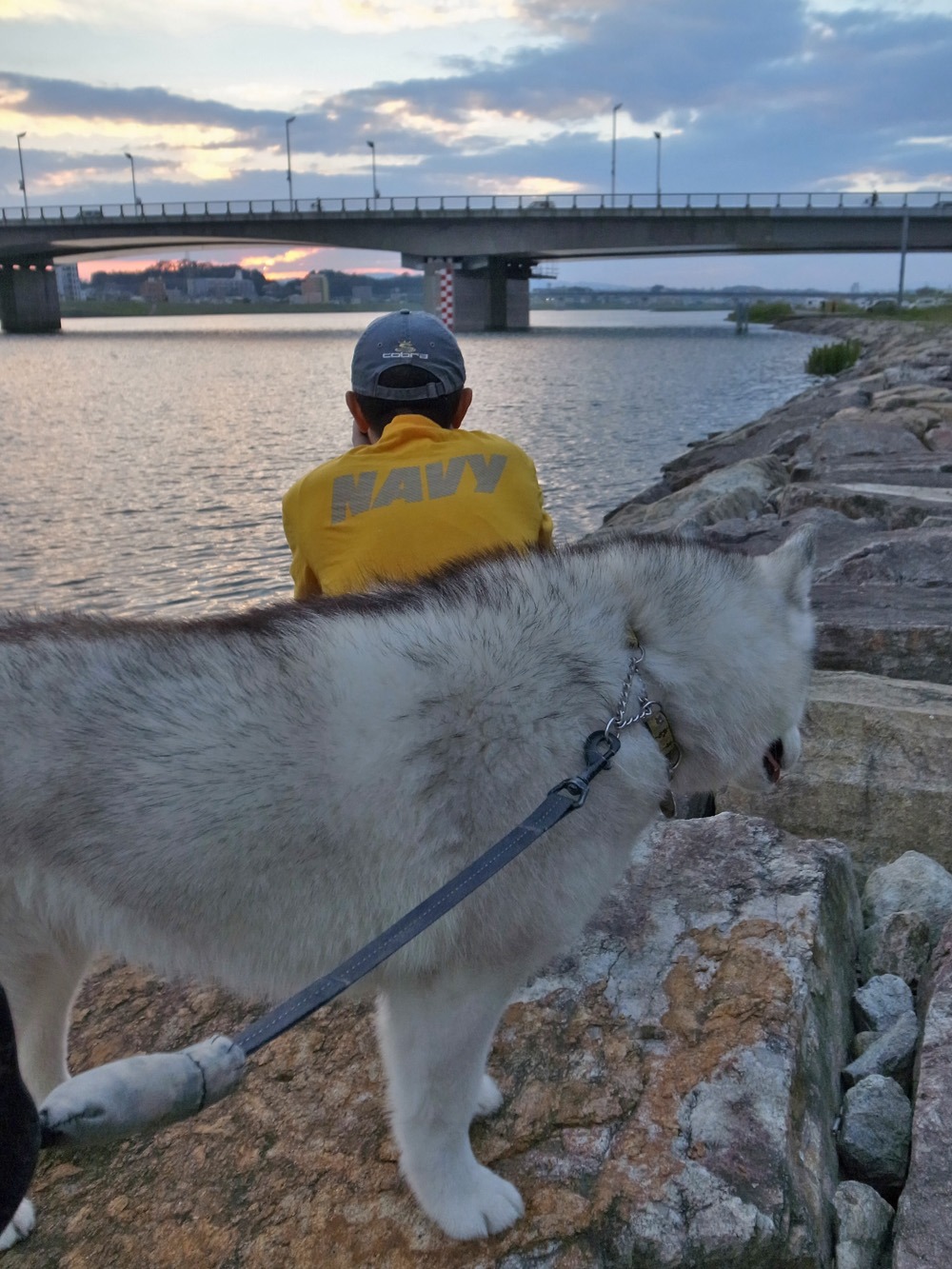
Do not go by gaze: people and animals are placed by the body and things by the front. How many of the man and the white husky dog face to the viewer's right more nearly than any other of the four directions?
1

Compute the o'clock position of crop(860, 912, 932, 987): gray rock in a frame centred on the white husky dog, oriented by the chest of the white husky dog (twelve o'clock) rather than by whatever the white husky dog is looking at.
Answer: The gray rock is roughly at 11 o'clock from the white husky dog.

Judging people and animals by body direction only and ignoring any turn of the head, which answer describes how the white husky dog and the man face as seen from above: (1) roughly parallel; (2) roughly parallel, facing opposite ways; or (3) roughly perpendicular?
roughly perpendicular

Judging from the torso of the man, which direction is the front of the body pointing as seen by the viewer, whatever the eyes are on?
away from the camera

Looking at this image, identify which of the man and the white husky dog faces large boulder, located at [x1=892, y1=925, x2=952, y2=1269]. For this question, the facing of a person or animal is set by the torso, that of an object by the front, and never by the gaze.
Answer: the white husky dog

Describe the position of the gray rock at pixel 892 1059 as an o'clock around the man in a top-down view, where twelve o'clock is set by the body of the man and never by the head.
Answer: The gray rock is roughly at 4 o'clock from the man.

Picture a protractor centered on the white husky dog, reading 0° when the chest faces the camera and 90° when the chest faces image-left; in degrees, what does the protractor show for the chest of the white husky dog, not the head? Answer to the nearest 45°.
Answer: approximately 270°

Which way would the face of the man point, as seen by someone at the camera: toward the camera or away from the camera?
away from the camera
